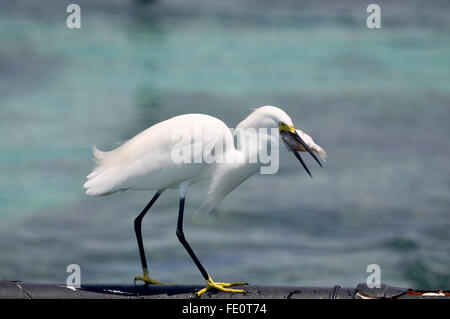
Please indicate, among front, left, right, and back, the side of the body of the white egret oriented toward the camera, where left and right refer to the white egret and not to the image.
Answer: right
